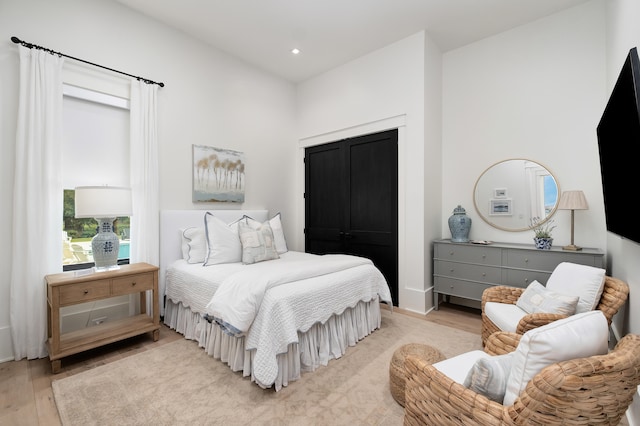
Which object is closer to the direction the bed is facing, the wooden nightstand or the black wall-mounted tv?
the black wall-mounted tv

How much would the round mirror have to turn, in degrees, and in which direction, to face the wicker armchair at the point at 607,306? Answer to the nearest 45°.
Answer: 0° — it already faces it

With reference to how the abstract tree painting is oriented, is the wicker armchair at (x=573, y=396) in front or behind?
in front

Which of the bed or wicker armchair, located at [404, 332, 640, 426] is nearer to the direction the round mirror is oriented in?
the wicker armchair

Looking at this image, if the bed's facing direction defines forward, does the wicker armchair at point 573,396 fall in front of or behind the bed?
in front

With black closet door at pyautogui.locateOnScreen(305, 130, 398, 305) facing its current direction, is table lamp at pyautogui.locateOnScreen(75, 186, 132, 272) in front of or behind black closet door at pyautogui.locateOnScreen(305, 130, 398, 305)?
in front

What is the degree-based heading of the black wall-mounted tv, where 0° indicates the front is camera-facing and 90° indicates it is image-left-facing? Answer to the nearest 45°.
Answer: approximately 90°

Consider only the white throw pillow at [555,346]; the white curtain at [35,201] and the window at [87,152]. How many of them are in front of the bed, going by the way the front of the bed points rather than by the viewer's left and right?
1
